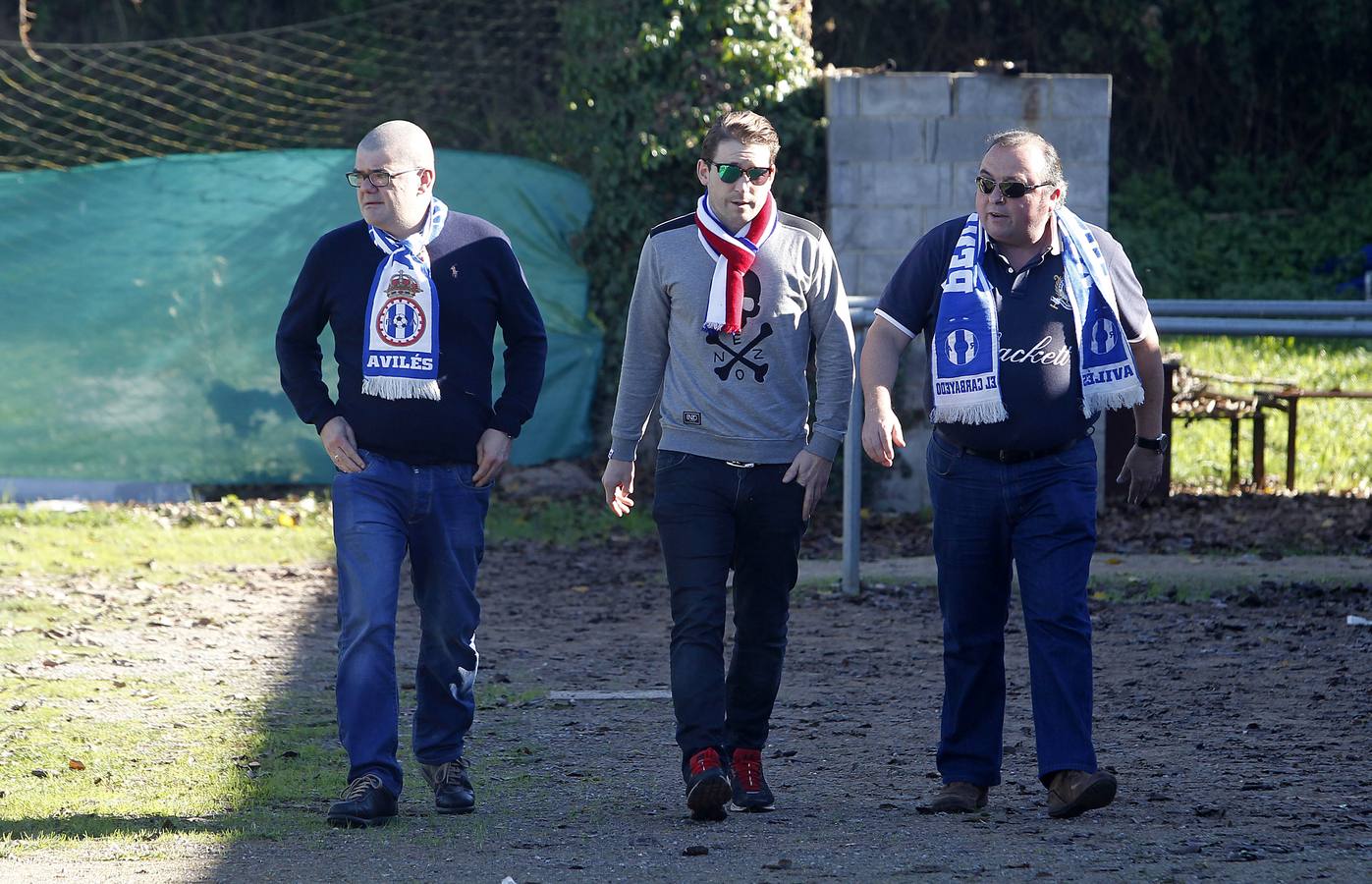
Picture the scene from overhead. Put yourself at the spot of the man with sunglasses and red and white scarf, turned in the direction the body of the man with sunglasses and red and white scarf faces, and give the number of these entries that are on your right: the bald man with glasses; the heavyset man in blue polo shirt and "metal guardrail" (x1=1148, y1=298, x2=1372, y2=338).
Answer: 1

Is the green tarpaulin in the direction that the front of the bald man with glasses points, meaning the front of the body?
no

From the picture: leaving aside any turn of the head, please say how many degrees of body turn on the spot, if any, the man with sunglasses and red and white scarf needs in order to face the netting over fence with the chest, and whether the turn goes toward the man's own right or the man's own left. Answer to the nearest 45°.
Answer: approximately 180°

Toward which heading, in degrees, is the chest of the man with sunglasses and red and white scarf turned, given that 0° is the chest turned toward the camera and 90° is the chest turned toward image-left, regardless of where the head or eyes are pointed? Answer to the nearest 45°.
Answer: approximately 0°

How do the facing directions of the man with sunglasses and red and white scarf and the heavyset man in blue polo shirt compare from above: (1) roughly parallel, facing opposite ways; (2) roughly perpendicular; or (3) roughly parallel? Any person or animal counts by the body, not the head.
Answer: roughly parallel

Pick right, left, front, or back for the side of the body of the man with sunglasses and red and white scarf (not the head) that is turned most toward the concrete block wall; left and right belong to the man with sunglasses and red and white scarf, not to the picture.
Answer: back

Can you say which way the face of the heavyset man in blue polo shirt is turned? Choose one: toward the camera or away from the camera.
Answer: toward the camera

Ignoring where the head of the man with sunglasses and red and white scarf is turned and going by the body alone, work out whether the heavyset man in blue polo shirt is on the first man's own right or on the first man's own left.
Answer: on the first man's own left

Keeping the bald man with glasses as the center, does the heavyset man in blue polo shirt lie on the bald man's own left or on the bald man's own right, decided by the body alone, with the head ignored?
on the bald man's own left

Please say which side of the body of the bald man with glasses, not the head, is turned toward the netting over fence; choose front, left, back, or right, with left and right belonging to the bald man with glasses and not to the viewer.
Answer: back

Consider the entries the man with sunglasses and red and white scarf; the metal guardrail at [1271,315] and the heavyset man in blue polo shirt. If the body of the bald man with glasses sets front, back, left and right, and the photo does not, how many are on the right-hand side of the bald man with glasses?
0

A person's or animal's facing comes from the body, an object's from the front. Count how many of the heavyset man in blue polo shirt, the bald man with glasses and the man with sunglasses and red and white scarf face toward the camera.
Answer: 3

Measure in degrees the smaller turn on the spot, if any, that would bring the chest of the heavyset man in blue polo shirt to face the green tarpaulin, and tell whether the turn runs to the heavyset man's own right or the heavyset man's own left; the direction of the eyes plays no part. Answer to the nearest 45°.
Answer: approximately 135° to the heavyset man's own right

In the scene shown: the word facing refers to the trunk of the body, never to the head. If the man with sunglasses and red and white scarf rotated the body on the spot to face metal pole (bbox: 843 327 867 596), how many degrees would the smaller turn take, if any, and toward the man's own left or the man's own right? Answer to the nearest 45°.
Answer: approximately 180°

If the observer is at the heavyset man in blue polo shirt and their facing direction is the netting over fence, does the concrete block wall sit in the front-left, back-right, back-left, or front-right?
front-right

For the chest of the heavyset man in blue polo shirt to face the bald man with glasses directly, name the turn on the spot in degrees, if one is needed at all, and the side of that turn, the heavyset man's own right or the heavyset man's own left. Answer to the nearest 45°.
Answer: approximately 90° to the heavyset man's own right

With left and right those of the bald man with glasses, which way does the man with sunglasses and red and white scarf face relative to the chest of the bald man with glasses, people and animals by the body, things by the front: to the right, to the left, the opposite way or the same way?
the same way

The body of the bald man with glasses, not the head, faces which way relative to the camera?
toward the camera

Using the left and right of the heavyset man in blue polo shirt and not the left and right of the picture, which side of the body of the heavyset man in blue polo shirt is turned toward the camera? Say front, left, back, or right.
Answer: front
